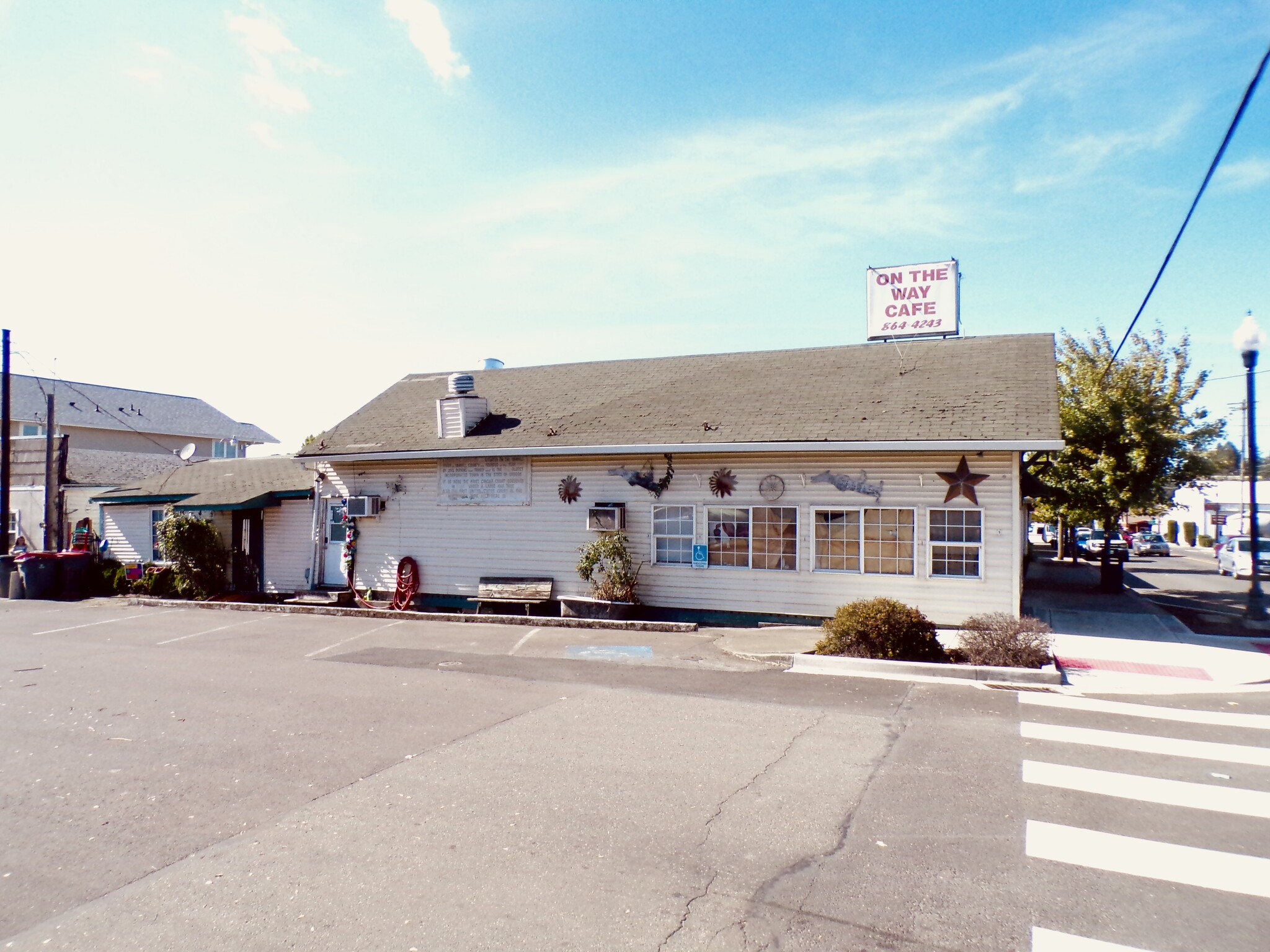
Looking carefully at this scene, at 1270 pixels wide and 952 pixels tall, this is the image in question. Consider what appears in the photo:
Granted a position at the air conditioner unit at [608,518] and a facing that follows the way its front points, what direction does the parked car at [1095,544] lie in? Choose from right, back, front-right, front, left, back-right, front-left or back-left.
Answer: back-left

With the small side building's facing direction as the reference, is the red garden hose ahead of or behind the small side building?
ahead

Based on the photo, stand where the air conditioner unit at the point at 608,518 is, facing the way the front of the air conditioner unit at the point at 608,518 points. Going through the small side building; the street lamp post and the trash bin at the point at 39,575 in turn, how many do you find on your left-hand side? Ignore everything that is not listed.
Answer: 1

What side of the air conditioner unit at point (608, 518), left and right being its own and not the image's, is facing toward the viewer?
front

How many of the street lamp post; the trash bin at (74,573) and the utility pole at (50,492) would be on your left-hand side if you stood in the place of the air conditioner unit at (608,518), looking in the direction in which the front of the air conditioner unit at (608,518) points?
1

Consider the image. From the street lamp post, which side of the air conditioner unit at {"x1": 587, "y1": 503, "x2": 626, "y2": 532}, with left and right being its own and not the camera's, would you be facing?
left

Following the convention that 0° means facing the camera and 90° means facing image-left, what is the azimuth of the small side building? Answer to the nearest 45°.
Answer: approximately 0°

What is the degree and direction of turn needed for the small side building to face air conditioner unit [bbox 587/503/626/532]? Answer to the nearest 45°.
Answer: approximately 45° to its left

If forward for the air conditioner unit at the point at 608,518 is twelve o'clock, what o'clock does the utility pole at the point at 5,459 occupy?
The utility pole is roughly at 4 o'clock from the air conditioner unit.

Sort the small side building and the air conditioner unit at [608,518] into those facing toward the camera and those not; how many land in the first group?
2

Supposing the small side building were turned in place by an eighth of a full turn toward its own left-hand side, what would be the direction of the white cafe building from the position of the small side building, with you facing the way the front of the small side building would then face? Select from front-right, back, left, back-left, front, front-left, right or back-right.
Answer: front

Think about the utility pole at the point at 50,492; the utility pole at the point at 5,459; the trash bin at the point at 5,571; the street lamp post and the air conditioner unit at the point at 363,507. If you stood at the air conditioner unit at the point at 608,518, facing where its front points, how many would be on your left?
1

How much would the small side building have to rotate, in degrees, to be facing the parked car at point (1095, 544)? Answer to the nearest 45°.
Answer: approximately 90° to its left
